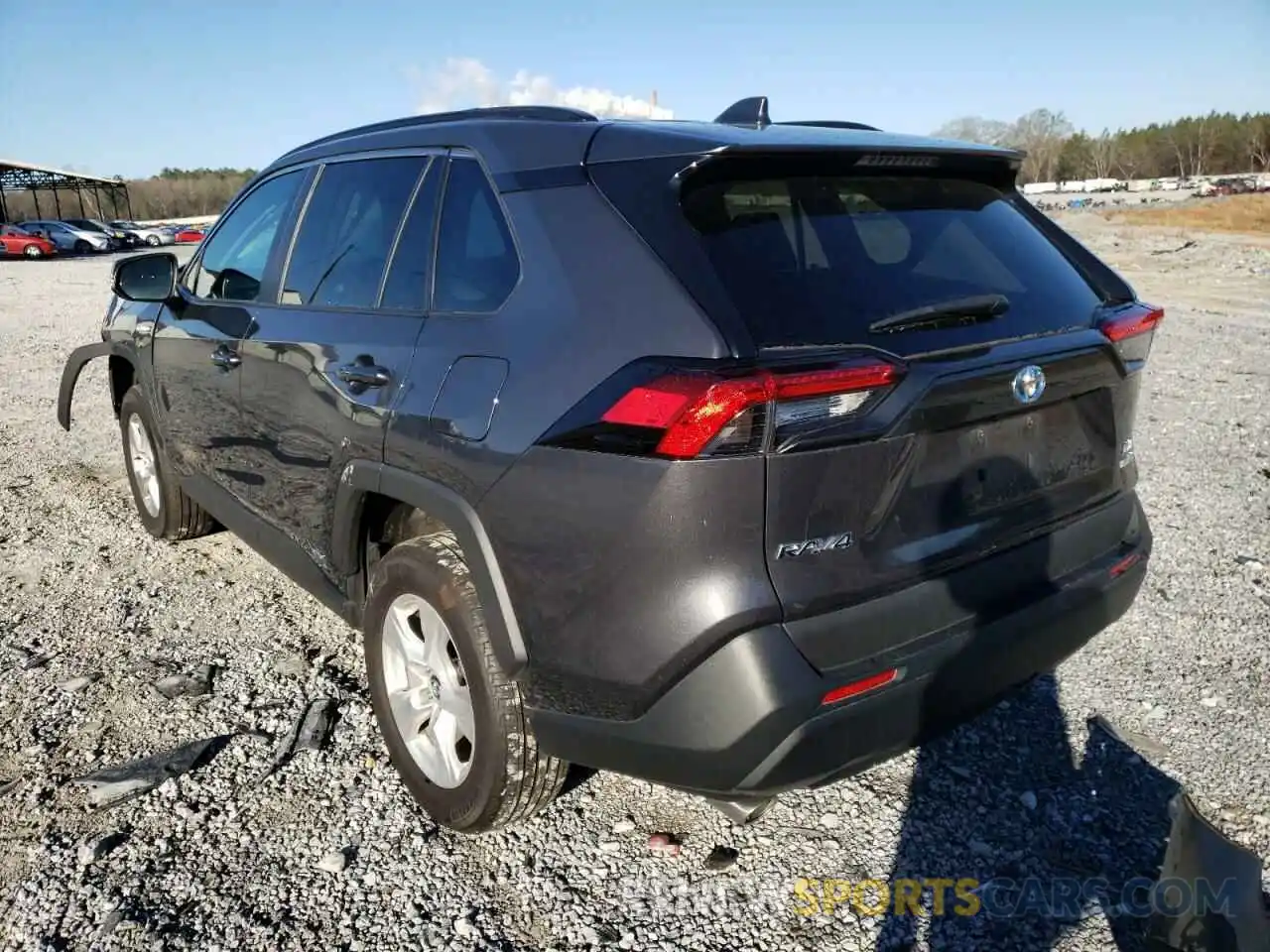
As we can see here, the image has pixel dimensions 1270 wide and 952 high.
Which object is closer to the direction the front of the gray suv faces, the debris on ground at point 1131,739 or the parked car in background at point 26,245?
the parked car in background

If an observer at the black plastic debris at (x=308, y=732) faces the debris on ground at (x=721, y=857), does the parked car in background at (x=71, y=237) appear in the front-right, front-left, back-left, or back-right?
back-left

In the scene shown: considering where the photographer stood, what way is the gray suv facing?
facing away from the viewer and to the left of the viewer

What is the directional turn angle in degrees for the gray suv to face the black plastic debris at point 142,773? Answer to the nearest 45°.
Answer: approximately 45° to its left

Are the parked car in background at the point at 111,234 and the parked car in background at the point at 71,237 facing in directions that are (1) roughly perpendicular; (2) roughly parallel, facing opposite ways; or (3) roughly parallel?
roughly parallel

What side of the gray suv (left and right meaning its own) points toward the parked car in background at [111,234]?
front

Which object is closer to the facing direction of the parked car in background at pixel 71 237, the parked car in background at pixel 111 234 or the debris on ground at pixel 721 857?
the debris on ground
